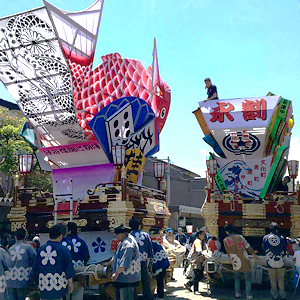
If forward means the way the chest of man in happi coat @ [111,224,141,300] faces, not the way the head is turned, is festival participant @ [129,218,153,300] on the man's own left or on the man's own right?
on the man's own right

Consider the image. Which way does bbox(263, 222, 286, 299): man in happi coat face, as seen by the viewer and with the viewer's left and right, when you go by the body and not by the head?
facing away from the viewer

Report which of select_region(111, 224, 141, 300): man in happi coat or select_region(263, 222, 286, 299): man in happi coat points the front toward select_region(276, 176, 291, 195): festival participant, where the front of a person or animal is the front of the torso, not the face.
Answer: select_region(263, 222, 286, 299): man in happi coat

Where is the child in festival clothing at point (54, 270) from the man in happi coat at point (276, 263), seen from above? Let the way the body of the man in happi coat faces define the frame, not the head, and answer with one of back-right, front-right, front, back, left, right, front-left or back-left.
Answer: back-left
